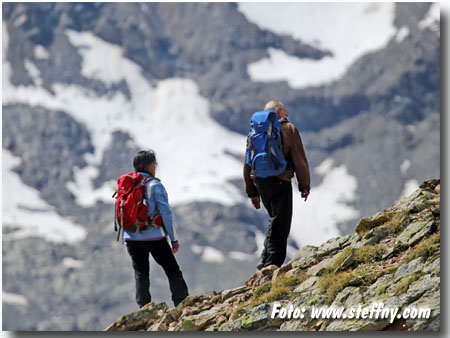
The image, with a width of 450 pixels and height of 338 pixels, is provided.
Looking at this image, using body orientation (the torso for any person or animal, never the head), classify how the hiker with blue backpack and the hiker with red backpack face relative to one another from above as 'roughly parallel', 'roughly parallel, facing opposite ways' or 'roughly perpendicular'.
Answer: roughly parallel

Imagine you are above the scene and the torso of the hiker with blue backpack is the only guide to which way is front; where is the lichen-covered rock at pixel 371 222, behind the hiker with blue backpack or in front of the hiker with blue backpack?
in front

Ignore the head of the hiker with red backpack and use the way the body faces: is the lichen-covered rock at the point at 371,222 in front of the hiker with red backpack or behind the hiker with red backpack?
in front

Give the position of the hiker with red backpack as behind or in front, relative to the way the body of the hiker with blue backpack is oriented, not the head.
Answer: behind

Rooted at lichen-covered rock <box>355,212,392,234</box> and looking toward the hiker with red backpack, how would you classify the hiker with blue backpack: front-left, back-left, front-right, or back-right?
front-left

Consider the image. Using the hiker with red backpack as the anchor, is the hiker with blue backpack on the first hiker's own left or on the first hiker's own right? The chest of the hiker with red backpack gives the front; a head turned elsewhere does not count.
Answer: on the first hiker's own right

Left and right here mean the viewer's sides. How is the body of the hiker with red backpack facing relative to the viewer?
facing away from the viewer and to the right of the viewer

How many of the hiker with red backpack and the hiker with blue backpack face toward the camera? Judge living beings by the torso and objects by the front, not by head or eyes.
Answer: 0

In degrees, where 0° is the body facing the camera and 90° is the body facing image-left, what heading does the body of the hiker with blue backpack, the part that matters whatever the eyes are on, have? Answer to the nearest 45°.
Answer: approximately 225°

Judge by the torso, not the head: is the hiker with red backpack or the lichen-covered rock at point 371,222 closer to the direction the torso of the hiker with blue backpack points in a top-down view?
the lichen-covered rock
